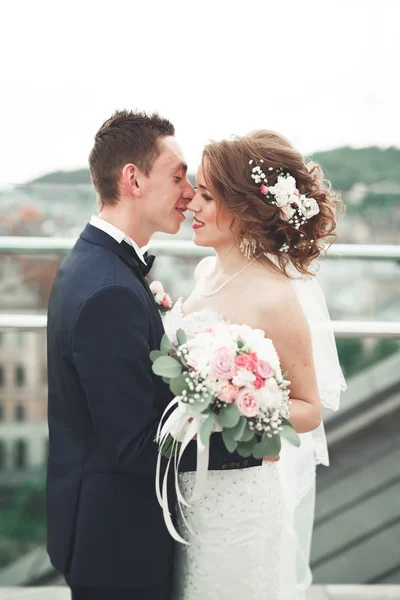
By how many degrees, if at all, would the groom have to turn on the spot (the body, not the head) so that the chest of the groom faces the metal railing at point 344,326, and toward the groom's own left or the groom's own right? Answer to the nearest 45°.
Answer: approximately 45° to the groom's own left

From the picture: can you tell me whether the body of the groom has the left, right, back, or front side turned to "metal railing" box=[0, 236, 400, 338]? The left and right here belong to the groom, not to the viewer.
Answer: left

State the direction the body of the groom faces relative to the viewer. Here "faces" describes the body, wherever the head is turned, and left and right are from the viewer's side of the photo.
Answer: facing to the right of the viewer

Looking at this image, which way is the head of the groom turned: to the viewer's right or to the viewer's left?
to the viewer's right

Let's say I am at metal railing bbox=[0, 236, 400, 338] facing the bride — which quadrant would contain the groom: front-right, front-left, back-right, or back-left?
front-right
